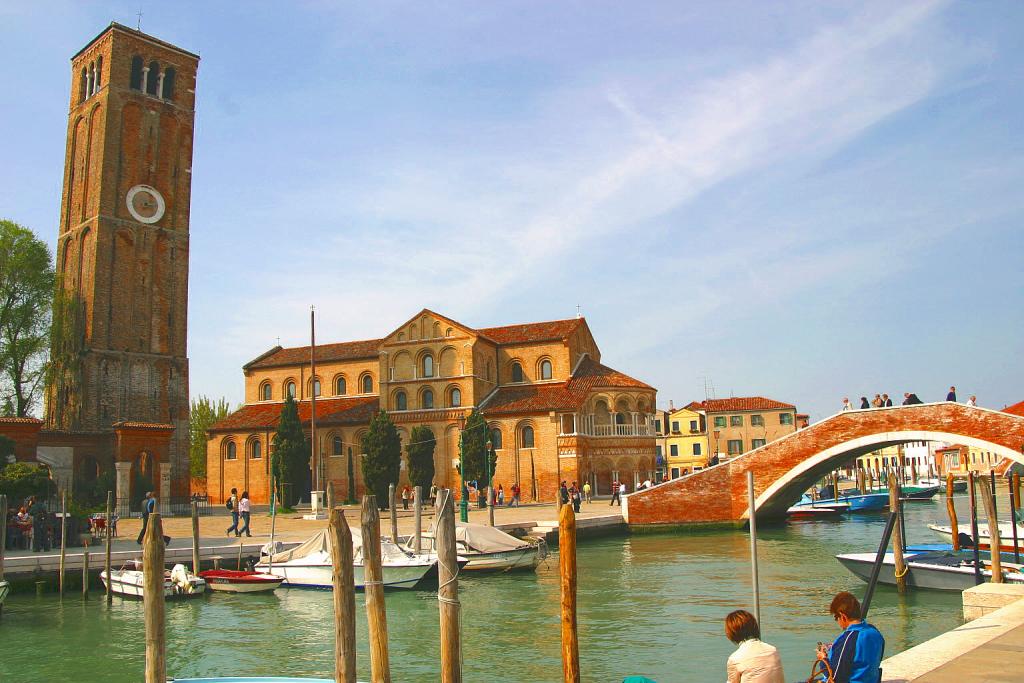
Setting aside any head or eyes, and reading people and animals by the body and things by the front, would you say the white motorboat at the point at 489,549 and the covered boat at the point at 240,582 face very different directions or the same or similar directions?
same or similar directions

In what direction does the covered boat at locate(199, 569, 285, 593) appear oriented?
to the viewer's right

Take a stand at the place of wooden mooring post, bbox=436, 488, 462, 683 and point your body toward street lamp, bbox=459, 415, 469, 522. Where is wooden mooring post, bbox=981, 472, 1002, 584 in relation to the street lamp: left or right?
right

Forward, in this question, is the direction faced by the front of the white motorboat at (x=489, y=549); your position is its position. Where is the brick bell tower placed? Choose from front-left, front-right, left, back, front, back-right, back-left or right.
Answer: back-left

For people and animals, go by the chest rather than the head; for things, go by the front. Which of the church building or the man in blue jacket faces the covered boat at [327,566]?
the man in blue jacket

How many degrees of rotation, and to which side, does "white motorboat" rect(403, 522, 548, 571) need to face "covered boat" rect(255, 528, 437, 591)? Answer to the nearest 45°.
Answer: approximately 135° to its right

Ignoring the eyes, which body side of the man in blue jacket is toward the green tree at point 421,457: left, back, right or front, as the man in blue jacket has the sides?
front

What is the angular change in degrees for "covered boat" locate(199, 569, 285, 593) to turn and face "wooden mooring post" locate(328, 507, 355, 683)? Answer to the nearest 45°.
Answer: approximately 90° to its right

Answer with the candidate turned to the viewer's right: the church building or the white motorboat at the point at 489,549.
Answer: the white motorboat
